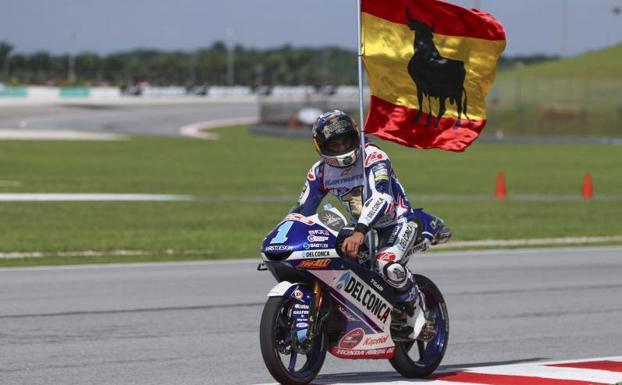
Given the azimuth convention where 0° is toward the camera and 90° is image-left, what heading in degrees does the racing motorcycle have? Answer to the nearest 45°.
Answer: approximately 45°
